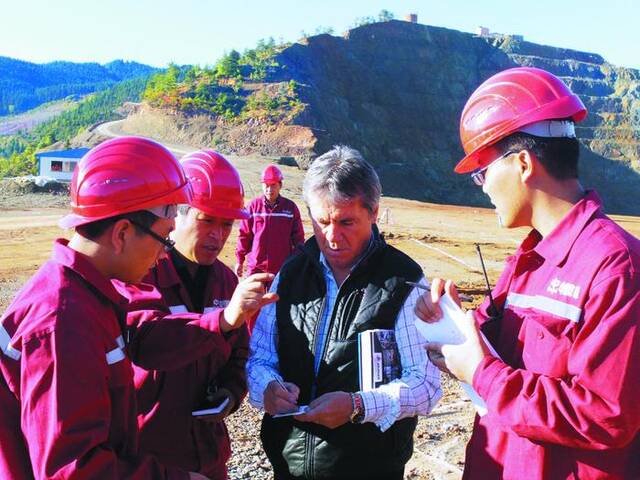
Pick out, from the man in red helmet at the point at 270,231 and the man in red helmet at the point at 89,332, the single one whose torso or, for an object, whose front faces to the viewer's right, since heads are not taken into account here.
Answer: the man in red helmet at the point at 89,332

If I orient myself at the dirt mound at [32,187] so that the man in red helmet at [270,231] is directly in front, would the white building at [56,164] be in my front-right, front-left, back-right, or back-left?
back-left

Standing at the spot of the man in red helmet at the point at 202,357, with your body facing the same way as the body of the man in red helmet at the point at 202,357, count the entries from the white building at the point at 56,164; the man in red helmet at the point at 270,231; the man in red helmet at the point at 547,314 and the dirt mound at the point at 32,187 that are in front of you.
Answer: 1

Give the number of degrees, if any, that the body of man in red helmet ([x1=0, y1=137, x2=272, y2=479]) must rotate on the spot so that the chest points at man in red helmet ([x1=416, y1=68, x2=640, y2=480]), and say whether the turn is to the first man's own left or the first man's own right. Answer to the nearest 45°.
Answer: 0° — they already face them

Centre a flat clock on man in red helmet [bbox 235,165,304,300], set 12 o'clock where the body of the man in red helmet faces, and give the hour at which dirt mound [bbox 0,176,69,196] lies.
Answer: The dirt mound is roughly at 5 o'clock from the man in red helmet.

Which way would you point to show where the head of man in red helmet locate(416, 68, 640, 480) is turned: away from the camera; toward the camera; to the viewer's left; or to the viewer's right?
to the viewer's left

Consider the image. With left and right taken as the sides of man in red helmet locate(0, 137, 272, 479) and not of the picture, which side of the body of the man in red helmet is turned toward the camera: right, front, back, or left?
right

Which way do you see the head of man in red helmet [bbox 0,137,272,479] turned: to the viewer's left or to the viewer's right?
to the viewer's right

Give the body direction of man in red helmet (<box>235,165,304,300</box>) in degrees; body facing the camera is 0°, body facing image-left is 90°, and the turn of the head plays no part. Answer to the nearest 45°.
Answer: approximately 0°

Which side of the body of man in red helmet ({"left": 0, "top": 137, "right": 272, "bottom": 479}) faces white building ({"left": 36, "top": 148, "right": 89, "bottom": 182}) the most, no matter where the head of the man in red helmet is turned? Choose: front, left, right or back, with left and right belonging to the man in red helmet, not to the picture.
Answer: left

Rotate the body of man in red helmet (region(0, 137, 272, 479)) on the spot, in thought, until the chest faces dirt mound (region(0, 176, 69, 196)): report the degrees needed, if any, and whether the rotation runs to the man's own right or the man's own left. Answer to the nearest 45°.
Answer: approximately 90° to the man's own left

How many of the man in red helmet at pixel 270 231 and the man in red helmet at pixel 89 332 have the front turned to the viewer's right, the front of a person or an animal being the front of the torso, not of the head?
1

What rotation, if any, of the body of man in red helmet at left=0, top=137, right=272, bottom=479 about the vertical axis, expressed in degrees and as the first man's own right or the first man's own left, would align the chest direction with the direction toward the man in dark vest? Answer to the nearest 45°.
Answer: approximately 45° to the first man's own left

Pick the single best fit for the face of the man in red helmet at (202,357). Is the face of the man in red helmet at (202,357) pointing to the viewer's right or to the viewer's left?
to the viewer's right

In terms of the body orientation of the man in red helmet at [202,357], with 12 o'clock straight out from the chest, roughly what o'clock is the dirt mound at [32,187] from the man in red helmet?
The dirt mound is roughly at 7 o'clock from the man in red helmet.
